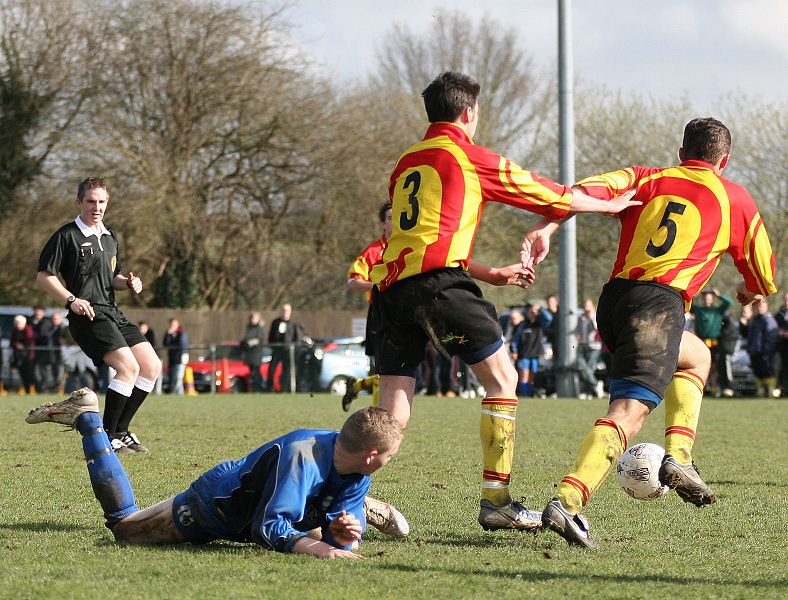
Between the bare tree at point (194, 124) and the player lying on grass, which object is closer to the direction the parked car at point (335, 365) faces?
the bare tree

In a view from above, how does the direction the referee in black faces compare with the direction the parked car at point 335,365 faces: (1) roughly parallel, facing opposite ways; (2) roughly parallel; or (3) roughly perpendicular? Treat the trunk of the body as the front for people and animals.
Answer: roughly perpendicular

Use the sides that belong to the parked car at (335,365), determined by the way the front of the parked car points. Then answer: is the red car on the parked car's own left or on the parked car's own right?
on the parked car's own left

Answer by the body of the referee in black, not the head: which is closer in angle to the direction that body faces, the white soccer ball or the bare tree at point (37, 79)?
the white soccer ball

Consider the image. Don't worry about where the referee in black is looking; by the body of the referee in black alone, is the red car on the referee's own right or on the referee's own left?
on the referee's own left

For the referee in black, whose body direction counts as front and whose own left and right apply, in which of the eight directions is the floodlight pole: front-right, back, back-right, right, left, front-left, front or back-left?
left

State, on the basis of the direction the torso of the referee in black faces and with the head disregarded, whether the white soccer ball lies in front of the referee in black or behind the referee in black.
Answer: in front
